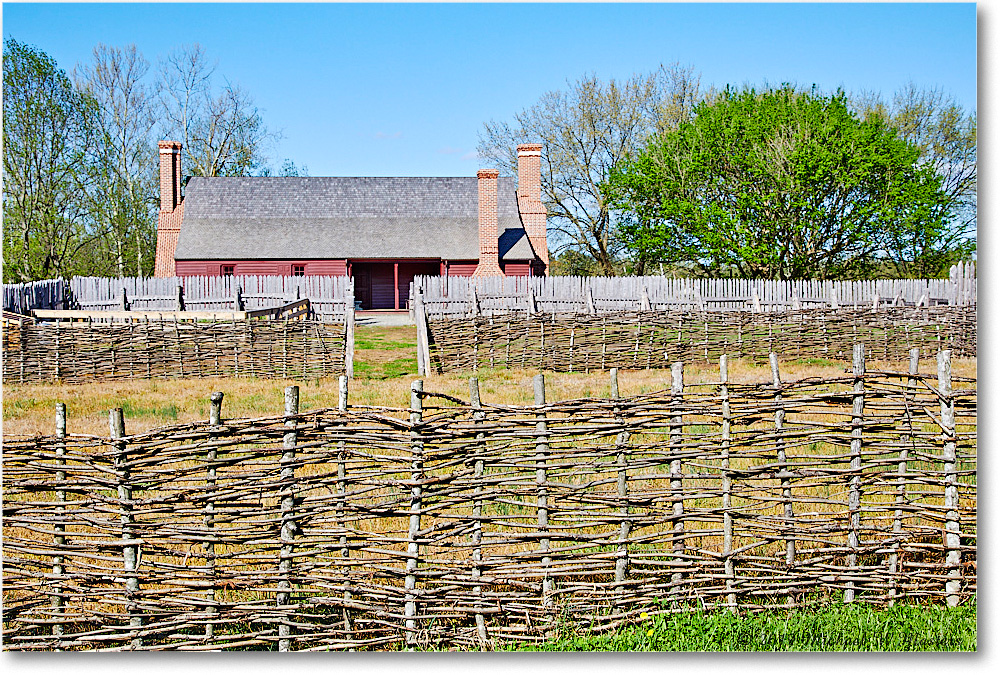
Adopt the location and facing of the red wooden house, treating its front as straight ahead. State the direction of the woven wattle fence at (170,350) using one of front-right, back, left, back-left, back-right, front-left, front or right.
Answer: front

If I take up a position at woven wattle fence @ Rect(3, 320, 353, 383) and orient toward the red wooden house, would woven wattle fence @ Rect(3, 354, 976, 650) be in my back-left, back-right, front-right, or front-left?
back-right

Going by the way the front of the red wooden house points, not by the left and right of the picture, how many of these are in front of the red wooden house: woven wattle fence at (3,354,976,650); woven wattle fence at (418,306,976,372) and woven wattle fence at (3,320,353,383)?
3

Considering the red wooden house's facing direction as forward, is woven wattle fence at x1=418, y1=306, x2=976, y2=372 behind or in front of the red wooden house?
in front

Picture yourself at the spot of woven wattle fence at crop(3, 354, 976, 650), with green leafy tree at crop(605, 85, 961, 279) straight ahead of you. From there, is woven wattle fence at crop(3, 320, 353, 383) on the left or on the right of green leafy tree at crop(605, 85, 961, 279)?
left

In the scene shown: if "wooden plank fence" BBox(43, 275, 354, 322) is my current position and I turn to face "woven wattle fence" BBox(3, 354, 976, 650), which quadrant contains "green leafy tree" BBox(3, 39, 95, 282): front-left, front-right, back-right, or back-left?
back-right

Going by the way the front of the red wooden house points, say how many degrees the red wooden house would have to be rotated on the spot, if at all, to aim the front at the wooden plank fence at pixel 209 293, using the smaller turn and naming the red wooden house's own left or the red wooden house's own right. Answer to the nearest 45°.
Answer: approximately 45° to the red wooden house's own right

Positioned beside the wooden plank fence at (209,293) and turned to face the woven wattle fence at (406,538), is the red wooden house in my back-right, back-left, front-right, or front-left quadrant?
back-left

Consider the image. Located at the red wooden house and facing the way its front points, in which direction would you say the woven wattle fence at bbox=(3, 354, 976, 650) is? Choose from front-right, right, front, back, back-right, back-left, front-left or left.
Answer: front

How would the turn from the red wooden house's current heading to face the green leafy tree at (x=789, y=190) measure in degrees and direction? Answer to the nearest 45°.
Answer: approximately 90° to its left

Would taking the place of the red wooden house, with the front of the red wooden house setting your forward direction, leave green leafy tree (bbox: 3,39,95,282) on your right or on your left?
on your right

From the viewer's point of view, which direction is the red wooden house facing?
toward the camera

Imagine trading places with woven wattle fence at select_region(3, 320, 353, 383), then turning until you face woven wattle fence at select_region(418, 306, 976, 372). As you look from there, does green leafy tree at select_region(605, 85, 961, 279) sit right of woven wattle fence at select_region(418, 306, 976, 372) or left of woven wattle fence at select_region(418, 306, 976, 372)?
left

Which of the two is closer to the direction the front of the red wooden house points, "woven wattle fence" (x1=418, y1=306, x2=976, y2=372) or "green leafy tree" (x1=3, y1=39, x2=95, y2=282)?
the woven wattle fence
